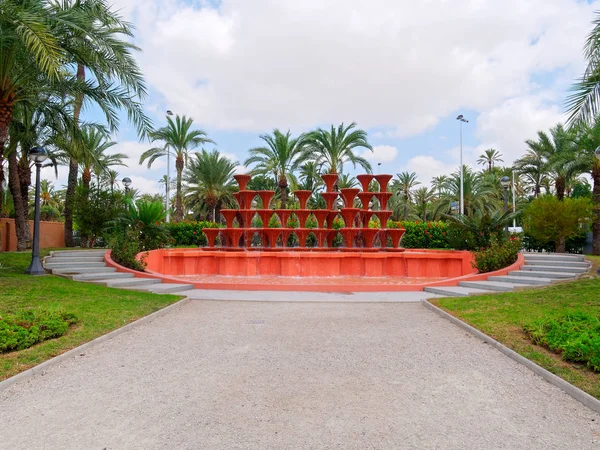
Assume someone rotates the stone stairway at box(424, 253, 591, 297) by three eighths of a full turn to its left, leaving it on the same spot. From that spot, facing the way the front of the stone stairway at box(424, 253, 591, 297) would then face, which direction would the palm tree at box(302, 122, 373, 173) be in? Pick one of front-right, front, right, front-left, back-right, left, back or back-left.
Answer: back-left

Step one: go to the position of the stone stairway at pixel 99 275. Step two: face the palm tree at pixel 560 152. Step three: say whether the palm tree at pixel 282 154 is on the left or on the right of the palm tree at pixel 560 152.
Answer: left

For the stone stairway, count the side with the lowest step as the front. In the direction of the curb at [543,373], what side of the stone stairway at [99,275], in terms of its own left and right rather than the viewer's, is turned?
front

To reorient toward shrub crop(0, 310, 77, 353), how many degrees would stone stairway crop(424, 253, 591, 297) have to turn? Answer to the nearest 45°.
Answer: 0° — it already faces it

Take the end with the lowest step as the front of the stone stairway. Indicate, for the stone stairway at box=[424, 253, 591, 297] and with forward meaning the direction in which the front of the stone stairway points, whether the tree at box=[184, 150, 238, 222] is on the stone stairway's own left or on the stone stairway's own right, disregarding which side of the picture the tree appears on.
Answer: on the stone stairway's own right

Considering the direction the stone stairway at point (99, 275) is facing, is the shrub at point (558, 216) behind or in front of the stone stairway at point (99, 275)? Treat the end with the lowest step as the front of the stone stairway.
in front

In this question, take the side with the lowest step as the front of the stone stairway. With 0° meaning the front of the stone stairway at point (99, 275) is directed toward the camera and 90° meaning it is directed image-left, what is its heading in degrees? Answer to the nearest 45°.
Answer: approximately 315°

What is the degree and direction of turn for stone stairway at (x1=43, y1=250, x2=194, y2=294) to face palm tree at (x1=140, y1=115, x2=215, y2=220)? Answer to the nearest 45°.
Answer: approximately 135° to its left

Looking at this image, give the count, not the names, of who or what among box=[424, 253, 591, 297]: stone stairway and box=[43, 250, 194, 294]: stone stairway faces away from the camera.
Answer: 0

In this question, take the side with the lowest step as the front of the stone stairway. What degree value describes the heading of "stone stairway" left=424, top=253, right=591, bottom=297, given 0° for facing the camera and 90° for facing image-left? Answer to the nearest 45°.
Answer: approximately 45°

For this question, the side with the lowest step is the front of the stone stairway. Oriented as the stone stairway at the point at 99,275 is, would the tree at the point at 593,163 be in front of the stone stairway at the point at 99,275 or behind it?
in front

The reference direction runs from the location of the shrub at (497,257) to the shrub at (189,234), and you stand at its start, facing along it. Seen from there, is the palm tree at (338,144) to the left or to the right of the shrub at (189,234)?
right
